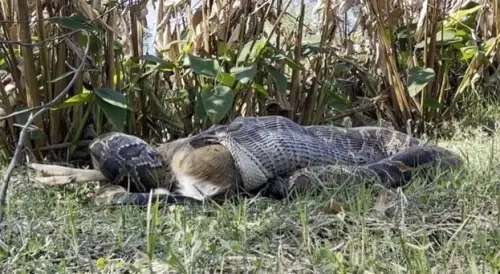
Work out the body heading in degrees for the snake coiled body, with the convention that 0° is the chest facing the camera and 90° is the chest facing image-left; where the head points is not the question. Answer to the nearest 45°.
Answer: approximately 90°

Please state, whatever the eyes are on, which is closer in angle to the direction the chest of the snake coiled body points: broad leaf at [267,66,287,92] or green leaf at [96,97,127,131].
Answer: the green leaf

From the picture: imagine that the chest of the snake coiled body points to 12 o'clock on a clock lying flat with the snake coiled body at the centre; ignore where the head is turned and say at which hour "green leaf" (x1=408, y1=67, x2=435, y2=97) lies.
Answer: The green leaf is roughly at 4 o'clock from the snake coiled body.

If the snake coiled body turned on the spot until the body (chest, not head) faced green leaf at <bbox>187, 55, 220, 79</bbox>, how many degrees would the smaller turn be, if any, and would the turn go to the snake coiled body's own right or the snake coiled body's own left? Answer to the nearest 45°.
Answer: approximately 45° to the snake coiled body's own right

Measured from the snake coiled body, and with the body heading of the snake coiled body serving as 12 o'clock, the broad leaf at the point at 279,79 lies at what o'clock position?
The broad leaf is roughly at 3 o'clock from the snake coiled body.

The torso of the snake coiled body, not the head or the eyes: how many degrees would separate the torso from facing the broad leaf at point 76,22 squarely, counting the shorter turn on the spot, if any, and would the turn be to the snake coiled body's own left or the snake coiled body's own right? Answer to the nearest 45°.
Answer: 0° — it already faces it

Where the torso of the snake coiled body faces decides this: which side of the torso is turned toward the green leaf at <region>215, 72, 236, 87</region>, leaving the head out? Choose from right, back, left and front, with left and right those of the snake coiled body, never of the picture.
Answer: right

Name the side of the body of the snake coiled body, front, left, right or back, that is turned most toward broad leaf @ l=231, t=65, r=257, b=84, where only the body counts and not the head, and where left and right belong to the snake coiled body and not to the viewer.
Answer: right
